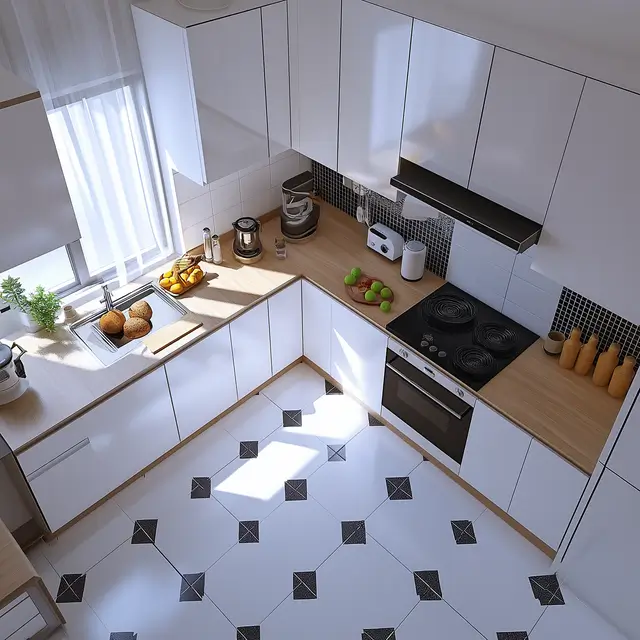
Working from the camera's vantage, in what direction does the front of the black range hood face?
facing the viewer and to the left of the viewer

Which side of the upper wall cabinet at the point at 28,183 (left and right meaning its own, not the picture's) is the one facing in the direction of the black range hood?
left

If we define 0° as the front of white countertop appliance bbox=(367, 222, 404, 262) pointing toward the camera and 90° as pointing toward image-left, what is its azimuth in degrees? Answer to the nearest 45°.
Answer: approximately 45°

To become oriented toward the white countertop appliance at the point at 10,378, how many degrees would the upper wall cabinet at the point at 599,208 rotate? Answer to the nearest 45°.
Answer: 0° — it already faces it

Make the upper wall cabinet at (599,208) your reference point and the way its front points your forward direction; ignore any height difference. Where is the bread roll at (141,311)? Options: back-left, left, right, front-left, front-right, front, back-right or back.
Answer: front-right

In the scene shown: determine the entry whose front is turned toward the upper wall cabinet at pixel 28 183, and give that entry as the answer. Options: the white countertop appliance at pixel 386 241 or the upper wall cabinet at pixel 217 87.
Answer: the white countertop appliance

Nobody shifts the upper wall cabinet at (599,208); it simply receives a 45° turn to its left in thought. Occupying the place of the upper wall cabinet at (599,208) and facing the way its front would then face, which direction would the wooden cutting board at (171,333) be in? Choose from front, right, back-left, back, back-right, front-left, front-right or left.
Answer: right

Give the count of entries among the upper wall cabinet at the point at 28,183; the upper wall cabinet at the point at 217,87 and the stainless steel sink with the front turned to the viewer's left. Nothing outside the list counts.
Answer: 0

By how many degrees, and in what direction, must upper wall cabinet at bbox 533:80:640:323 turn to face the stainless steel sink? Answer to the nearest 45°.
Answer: approximately 45° to its right

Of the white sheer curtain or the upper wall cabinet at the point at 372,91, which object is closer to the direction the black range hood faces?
the white sheer curtain

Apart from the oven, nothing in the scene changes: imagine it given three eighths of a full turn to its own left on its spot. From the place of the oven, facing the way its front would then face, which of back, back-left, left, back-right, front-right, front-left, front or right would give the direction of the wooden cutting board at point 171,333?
back

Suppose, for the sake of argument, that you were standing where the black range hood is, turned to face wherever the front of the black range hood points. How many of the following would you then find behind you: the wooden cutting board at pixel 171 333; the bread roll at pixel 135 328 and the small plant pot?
0

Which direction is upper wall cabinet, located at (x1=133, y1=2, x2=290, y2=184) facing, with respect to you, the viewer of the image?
facing the viewer and to the right of the viewer

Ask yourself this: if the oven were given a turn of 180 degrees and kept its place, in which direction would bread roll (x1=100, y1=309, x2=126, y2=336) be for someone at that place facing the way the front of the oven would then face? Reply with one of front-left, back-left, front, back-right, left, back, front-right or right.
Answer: back-left

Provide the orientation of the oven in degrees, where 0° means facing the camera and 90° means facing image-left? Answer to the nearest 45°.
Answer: approximately 45°
